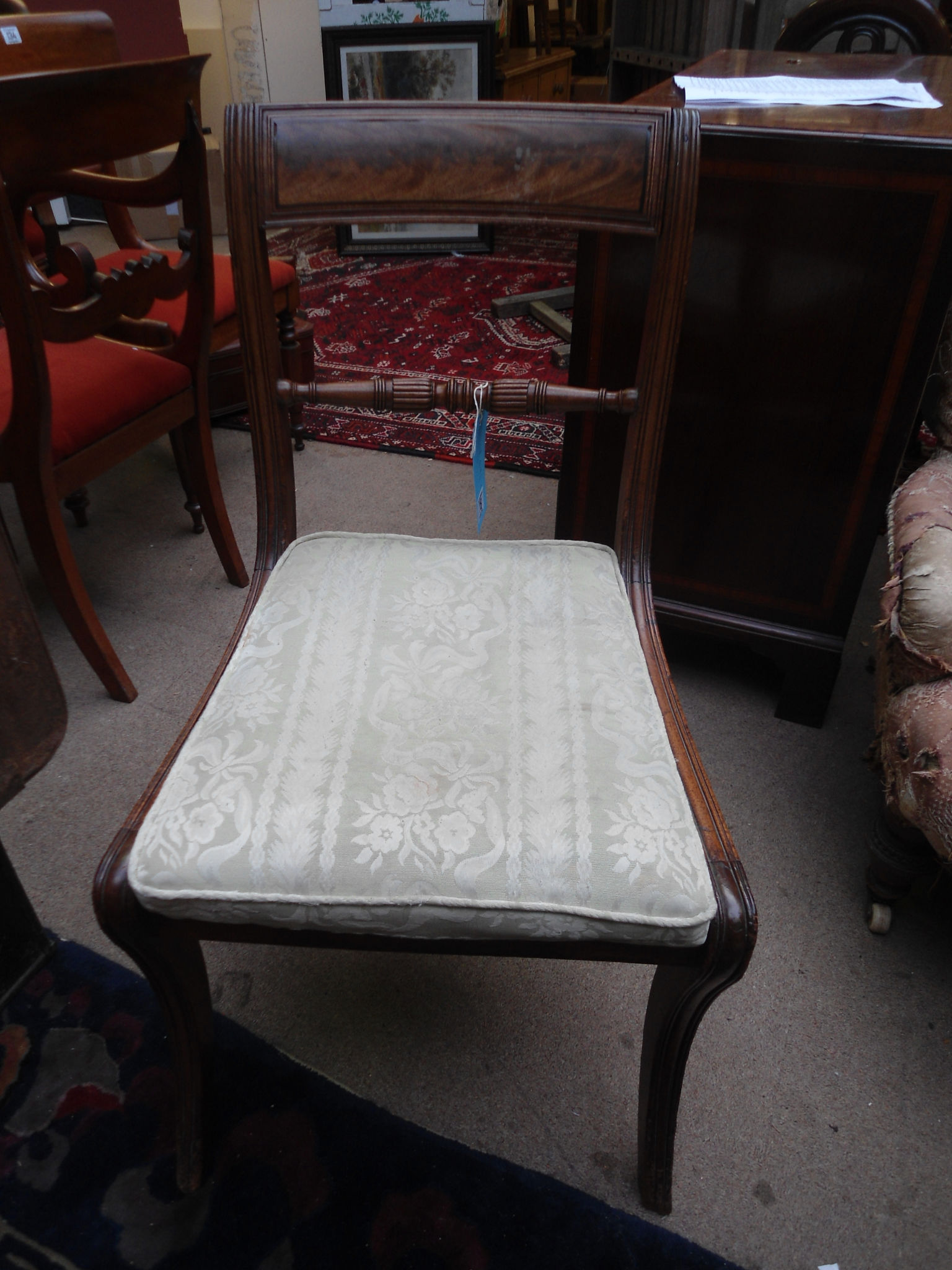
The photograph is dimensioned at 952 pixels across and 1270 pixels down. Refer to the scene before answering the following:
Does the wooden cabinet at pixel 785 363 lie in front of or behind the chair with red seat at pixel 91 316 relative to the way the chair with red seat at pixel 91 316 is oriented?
behind

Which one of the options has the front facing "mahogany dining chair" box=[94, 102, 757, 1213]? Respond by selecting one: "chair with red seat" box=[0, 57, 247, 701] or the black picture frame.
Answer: the black picture frame

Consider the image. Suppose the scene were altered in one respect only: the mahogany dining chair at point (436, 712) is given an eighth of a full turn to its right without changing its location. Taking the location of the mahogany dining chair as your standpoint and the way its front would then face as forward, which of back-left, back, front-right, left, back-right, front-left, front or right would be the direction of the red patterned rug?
back-right

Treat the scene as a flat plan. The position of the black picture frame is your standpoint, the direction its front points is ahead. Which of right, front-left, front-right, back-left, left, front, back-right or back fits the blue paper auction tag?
front

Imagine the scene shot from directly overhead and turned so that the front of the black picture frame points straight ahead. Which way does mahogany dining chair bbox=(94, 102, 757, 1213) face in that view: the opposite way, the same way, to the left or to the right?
the same way

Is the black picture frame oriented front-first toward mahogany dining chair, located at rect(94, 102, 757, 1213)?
yes

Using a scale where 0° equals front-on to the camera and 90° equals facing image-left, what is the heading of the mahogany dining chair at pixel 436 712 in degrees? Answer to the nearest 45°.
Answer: approximately 0°

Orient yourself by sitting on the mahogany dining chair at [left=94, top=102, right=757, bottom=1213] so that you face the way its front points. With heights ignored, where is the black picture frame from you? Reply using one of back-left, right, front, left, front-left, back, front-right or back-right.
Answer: back

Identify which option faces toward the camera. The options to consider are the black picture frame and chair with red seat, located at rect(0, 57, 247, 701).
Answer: the black picture frame

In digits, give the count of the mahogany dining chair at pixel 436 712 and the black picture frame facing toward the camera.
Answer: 2

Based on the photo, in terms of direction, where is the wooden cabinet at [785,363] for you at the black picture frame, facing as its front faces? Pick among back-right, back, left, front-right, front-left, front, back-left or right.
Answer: front

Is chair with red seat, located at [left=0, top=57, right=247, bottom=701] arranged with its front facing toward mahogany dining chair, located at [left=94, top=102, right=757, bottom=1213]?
no

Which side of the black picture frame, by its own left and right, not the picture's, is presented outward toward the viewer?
front

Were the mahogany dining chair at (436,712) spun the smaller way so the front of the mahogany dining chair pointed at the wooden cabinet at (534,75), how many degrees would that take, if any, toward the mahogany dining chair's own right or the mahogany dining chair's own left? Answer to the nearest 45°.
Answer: approximately 180°
